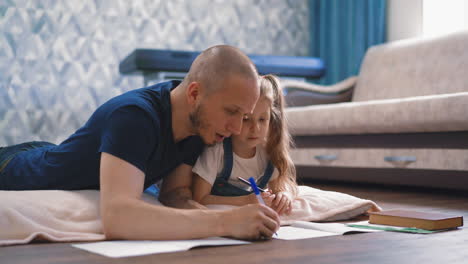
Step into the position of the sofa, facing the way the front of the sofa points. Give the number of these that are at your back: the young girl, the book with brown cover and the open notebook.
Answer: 0

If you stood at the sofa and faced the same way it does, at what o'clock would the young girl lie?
The young girl is roughly at 11 o'clock from the sofa.

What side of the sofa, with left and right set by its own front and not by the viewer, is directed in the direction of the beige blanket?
front

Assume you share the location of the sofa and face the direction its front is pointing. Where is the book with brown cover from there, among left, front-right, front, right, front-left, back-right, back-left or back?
front-left

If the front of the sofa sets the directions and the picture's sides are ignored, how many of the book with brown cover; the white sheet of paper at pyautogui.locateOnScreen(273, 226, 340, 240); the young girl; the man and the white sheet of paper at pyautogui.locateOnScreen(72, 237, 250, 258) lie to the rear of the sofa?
0

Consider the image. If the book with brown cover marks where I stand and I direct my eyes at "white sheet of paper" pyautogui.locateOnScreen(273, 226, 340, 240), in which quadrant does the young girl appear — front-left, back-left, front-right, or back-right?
front-right

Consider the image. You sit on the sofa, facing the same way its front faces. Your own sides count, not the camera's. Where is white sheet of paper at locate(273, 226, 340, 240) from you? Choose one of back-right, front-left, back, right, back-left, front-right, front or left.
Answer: front-left

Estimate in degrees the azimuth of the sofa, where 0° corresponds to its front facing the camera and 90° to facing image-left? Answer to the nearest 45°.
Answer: approximately 45°

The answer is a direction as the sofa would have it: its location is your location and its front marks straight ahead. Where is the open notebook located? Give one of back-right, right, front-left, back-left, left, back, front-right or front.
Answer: front-left
